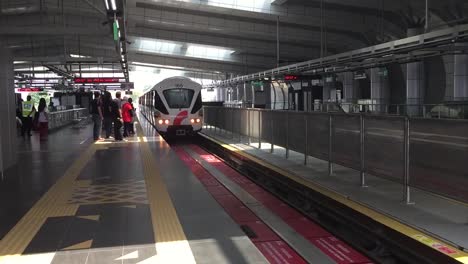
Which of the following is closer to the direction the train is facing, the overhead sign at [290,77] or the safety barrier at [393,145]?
the safety barrier

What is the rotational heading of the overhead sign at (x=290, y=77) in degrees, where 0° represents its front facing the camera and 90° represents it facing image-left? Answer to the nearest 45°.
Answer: approximately 0°

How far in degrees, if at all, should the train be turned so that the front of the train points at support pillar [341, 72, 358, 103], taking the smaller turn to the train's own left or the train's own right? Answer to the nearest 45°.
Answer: approximately 135° to the train's own left

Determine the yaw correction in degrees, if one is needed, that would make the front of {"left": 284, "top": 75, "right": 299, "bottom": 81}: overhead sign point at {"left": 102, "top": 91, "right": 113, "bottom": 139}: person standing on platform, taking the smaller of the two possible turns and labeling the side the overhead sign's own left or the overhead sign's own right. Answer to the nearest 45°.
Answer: approximately 45° to the overhead sign's own right

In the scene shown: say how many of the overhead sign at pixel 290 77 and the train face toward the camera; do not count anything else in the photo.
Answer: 2

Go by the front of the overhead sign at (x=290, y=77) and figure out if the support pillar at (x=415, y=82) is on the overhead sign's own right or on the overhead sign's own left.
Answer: on the overhead sign's own left

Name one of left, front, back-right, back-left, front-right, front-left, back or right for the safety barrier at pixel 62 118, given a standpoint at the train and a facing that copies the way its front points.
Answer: back-right

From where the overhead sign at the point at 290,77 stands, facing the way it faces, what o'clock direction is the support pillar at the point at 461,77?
The support pillar is roughly at 10 o'clock from the overhead sign.

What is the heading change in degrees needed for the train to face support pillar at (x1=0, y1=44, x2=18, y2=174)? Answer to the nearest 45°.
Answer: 0° — it already faces it

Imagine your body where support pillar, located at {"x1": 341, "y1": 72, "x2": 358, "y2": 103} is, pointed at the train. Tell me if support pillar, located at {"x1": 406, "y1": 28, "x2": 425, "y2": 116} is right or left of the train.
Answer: left

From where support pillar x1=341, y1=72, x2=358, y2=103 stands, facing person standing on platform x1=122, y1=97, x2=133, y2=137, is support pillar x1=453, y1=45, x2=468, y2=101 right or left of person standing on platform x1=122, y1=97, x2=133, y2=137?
left
